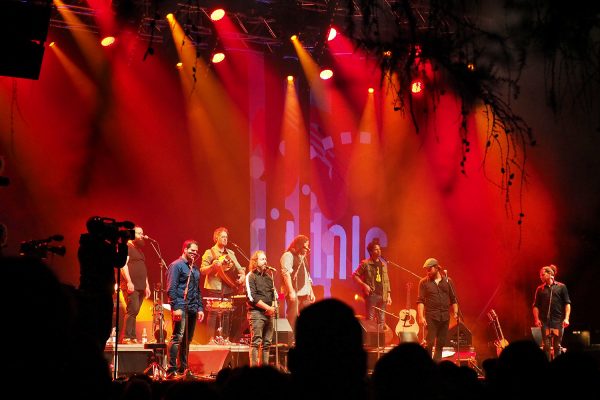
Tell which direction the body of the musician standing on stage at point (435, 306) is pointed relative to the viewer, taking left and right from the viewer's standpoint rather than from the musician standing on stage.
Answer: facing the viewer

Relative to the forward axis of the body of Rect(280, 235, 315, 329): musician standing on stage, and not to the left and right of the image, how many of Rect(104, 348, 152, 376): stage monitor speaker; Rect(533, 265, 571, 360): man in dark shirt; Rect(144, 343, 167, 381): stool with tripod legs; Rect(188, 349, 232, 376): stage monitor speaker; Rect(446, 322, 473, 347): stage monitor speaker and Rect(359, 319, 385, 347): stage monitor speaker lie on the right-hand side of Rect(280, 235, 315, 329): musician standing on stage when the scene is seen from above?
3

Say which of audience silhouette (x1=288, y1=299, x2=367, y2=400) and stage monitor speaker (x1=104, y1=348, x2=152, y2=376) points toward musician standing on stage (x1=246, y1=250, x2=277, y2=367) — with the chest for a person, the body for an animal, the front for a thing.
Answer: the audience silhouette

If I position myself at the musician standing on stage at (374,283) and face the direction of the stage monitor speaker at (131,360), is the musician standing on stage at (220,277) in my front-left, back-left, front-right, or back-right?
front-right

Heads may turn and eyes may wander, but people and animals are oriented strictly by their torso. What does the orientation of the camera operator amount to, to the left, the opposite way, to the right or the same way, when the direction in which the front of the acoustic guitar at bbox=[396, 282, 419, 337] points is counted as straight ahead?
to the left

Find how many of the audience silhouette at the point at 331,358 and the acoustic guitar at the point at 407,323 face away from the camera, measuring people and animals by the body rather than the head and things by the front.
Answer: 1

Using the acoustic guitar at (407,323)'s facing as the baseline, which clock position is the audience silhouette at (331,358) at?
The audience silhouette is roughly at 12 o'clock from the acoustic guitar.

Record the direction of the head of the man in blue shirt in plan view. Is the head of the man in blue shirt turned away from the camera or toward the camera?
toward the camera

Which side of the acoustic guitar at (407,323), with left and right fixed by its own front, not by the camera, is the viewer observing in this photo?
front

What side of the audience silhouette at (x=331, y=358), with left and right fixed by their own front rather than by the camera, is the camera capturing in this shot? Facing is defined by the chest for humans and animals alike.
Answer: back

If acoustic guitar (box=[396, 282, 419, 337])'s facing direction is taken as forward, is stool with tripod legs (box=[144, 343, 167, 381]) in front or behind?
in front

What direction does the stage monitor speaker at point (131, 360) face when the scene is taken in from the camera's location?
facing away from the viewer

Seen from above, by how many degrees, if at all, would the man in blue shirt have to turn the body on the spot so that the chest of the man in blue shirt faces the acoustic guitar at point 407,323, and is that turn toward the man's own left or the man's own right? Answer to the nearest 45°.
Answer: approximately 90° to the man's own left

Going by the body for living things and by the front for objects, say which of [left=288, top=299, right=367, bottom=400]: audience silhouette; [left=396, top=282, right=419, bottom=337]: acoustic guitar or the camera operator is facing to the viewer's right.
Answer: the camera operator
